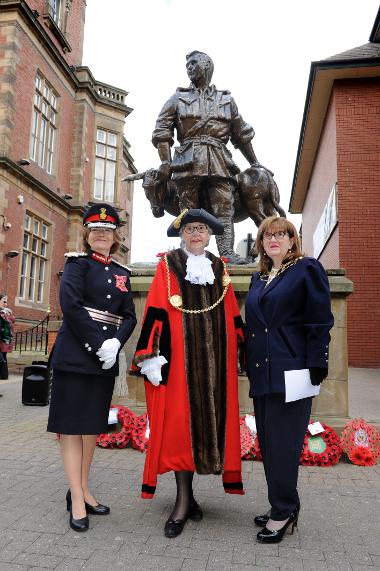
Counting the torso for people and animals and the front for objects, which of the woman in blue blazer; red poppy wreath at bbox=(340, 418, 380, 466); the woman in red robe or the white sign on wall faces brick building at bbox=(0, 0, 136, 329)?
the white sign on wall

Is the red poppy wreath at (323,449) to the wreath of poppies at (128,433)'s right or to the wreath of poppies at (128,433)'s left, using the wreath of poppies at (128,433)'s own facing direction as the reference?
on its left

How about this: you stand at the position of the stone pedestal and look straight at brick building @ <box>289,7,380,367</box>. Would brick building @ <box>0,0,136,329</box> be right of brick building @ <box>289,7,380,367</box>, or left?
left

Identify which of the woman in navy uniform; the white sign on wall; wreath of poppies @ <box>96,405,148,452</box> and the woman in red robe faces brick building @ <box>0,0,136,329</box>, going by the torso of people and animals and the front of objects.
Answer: the white sign on wall

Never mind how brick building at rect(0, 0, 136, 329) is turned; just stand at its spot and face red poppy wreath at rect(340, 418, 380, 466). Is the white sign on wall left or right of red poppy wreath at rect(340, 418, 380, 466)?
left

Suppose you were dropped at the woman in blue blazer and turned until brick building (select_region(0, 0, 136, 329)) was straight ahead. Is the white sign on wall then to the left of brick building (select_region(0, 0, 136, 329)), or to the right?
right

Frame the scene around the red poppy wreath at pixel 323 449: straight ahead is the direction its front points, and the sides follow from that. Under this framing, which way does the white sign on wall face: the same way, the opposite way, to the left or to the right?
to the right
